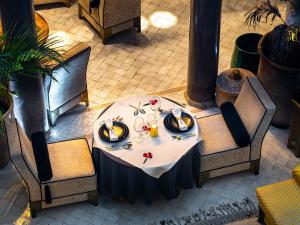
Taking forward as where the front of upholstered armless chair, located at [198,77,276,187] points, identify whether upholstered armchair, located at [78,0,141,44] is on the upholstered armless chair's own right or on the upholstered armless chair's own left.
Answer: on the upholstered armless chair's own right

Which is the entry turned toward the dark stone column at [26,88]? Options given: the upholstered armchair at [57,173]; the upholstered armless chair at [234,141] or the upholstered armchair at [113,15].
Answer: the upholstered armless chair at [234,141]

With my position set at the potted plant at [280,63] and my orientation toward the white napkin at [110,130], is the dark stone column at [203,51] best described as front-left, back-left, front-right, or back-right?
front-right

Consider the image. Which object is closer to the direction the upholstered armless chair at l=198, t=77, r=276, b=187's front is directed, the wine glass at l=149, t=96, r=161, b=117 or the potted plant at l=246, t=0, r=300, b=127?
the wine glass

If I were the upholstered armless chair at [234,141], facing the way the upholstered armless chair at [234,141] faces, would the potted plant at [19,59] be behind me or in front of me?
in front

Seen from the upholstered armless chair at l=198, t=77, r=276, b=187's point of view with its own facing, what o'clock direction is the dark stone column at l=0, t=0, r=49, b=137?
The dark stone column is roughly at 12 o'clock from the upholstered armless chair.

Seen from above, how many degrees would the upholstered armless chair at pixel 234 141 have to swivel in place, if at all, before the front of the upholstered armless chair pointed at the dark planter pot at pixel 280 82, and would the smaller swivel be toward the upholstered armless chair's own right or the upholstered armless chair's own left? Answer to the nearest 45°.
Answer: approximately 135° to the upholstered armless chair's own right

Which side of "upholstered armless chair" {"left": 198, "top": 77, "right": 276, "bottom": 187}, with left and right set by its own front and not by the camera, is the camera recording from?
left

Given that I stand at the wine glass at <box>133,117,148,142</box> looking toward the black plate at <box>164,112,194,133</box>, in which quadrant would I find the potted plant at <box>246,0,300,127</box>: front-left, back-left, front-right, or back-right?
front-left

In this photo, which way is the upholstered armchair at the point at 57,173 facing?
to the viewer's right

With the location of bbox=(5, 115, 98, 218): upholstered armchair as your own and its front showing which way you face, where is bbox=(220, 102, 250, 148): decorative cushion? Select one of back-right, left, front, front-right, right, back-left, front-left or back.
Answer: front

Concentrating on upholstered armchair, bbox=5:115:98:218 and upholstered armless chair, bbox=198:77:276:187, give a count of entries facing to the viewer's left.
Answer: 1

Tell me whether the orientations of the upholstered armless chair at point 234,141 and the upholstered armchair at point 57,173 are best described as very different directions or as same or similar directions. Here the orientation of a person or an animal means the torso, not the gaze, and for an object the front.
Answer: very different directions

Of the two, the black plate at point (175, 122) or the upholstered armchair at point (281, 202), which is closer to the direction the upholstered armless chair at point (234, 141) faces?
the black plate

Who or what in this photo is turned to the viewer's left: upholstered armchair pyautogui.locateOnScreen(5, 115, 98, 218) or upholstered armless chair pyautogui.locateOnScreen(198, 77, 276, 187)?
upholstered armless chair pyautogui.locateOnScreen(198, 77, 276, 187)
